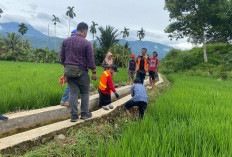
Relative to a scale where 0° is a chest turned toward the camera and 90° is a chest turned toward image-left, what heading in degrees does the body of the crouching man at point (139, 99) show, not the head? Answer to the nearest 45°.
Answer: approximately 135°

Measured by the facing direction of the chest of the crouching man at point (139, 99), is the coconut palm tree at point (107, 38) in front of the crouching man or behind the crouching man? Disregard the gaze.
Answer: in front

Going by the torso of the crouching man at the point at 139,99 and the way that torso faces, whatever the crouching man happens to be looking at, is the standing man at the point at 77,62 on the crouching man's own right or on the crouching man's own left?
on the crouching man's own left

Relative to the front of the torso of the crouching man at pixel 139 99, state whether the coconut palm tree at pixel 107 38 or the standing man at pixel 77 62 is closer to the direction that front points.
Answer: the coconut palm tree
